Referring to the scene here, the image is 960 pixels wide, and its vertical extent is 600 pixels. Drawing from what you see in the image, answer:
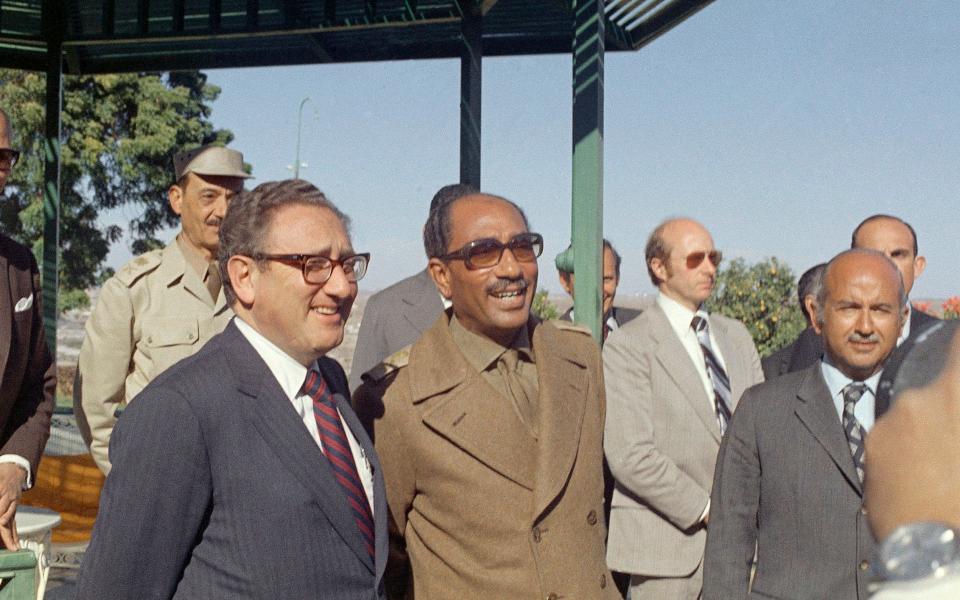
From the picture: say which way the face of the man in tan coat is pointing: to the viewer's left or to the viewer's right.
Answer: to the viewer's right

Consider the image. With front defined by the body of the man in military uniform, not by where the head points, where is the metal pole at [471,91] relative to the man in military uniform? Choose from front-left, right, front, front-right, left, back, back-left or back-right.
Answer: left

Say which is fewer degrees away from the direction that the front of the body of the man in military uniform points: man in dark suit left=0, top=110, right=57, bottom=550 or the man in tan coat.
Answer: the man in tan coat

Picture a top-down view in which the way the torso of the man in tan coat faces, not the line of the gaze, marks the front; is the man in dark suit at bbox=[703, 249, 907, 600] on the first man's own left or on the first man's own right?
on the first man's own left

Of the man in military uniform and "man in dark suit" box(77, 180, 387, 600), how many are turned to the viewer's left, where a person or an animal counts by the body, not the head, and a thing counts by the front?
0

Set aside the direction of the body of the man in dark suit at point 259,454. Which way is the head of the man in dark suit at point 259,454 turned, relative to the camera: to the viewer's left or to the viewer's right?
to the viewer's right

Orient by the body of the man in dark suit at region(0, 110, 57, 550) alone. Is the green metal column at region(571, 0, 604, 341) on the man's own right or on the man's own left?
on the man's own left

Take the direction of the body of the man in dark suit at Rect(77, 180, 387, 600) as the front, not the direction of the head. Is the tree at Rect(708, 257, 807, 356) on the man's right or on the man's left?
on the man's left

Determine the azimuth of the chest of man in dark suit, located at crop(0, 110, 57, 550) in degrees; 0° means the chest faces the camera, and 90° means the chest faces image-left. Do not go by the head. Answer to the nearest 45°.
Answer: approximately 315°

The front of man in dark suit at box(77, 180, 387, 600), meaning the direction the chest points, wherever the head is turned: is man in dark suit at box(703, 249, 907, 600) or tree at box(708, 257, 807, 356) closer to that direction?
the man in dark suit

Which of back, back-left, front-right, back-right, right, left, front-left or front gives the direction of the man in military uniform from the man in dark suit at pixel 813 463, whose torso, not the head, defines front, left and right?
back-right
